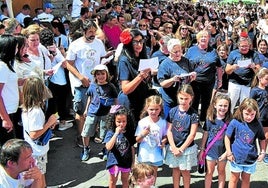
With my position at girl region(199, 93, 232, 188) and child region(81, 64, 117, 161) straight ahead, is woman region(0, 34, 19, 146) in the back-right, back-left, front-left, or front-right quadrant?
front-left

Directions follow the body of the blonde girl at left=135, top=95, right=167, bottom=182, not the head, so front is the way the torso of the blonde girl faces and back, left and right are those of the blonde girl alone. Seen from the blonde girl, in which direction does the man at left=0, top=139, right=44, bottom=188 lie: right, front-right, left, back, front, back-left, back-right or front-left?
front-right

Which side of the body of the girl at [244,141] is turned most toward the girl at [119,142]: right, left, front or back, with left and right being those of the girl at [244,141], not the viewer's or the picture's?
right

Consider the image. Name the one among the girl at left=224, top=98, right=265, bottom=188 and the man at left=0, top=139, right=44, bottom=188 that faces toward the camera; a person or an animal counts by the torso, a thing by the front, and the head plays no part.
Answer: the girl

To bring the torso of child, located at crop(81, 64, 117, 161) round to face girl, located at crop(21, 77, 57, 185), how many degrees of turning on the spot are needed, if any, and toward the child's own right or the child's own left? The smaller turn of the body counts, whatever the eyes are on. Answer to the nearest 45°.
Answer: approximately 45° to the child's own right

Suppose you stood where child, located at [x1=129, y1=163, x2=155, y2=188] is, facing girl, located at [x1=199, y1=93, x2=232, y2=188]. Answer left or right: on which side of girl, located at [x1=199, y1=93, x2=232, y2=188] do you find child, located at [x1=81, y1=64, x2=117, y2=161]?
left

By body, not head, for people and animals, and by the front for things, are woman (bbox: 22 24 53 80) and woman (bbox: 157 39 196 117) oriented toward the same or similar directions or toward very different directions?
same or similar directions

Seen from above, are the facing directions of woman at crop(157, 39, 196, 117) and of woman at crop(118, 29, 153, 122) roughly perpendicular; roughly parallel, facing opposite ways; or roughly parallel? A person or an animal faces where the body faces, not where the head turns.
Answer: roughly parallel

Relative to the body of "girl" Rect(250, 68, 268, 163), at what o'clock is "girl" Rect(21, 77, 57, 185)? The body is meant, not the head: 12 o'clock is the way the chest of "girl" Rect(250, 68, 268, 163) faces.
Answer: "girl" Rect(21, 77, 57, 185) is roughly at 3 o'clock from "girl" Rect(250, 68, 268, 163).

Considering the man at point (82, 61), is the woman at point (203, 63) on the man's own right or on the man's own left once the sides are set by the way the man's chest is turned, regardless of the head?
on the man's own left

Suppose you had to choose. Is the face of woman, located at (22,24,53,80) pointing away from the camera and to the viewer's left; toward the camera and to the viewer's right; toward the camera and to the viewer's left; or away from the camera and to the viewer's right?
toward the camera and to the viewer's right

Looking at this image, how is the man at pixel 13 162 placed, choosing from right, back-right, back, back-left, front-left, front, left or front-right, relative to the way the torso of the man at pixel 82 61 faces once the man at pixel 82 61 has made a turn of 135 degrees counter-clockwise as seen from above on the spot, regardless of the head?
back

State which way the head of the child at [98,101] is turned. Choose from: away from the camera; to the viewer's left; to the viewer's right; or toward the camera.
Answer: toward the camera

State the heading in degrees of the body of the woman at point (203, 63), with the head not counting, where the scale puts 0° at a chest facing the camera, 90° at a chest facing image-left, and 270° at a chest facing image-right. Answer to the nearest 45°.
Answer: approximately 0°

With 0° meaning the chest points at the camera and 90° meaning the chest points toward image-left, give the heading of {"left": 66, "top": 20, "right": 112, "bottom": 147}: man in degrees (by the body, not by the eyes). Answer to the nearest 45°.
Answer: approximately 315°

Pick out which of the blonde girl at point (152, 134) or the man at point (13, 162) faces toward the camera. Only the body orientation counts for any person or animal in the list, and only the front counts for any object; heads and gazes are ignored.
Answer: the blonde girl

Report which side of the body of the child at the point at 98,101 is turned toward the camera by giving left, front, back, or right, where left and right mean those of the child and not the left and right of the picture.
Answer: front

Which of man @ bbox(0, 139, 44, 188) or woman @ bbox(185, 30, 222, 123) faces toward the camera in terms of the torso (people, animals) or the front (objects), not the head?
the woman
